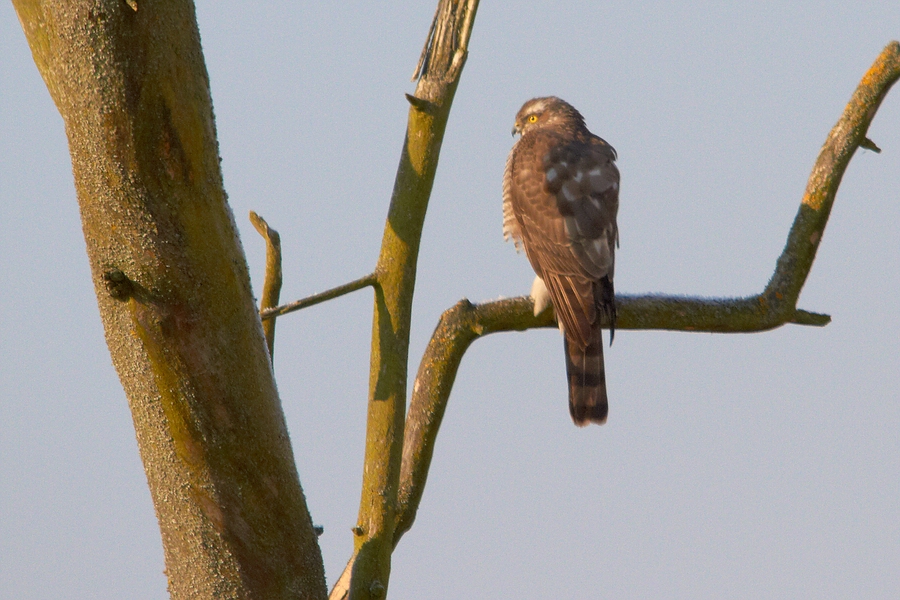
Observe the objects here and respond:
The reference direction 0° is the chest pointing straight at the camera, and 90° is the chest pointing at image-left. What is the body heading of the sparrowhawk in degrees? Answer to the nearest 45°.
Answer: approximately 135°

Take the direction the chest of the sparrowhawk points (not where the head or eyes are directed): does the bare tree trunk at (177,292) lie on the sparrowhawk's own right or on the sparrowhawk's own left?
on the sparrowhawk's own left
